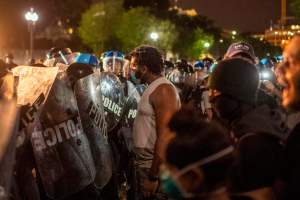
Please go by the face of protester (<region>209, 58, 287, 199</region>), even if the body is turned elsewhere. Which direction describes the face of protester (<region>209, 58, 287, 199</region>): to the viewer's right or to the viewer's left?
to the viewer's left

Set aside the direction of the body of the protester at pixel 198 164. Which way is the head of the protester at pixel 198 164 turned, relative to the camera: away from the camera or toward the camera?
away from the camera

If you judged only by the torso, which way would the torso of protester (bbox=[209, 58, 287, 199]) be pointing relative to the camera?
to the viewer's left

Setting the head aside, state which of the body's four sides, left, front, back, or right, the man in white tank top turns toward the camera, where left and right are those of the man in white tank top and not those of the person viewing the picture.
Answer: left

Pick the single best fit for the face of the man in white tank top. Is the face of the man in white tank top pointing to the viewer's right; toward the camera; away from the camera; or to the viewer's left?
to the viewer's left
